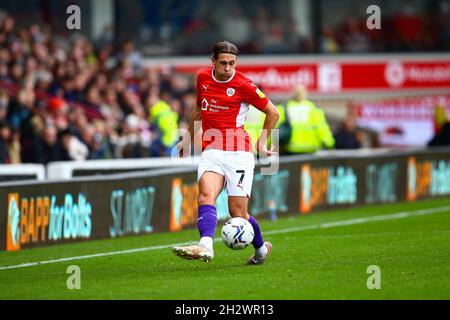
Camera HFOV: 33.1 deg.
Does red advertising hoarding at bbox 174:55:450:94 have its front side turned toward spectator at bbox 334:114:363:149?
yes

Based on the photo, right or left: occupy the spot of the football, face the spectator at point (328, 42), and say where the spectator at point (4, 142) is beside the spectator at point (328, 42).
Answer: left

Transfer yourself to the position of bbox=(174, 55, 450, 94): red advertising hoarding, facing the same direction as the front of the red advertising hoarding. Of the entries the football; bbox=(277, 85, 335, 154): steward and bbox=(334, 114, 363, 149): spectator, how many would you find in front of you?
3

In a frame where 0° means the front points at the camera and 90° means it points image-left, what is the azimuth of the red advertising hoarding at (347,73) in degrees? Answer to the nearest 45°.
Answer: approximately 0°

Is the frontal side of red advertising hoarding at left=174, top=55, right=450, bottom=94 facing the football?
yes

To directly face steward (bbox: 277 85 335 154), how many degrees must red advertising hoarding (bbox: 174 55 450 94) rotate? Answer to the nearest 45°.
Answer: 0° — it already faces them

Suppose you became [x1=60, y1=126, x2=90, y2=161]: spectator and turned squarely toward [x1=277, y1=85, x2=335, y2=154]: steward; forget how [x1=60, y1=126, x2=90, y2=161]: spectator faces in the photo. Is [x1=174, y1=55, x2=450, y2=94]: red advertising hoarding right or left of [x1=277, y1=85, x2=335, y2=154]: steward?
left
